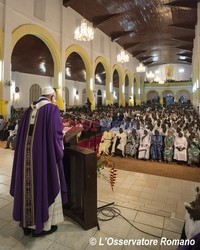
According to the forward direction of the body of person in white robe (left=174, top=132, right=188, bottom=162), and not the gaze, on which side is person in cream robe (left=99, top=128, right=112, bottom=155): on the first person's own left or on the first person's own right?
on the first person's own right

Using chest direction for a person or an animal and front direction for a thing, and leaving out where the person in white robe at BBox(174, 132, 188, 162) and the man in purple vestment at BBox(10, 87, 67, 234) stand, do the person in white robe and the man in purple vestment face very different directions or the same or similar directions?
very different directions

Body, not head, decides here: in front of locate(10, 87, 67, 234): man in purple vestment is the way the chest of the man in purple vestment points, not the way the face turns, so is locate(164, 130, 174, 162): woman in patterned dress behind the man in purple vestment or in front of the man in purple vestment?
in front

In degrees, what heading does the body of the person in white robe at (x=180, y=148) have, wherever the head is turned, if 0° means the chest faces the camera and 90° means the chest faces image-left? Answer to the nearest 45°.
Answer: approximately 0°

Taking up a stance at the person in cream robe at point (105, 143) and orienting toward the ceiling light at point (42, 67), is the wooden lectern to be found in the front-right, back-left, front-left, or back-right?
back-left

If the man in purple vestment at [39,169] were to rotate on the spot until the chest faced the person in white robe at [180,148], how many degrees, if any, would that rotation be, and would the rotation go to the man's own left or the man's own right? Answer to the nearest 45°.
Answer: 0° — they already face them

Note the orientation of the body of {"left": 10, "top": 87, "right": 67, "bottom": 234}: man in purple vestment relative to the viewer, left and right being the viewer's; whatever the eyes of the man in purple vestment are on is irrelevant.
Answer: facing away from the viewer and to the right of the viewer

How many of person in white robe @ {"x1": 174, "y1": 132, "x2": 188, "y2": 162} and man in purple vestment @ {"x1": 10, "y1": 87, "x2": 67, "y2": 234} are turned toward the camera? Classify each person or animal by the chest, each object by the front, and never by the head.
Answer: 1
